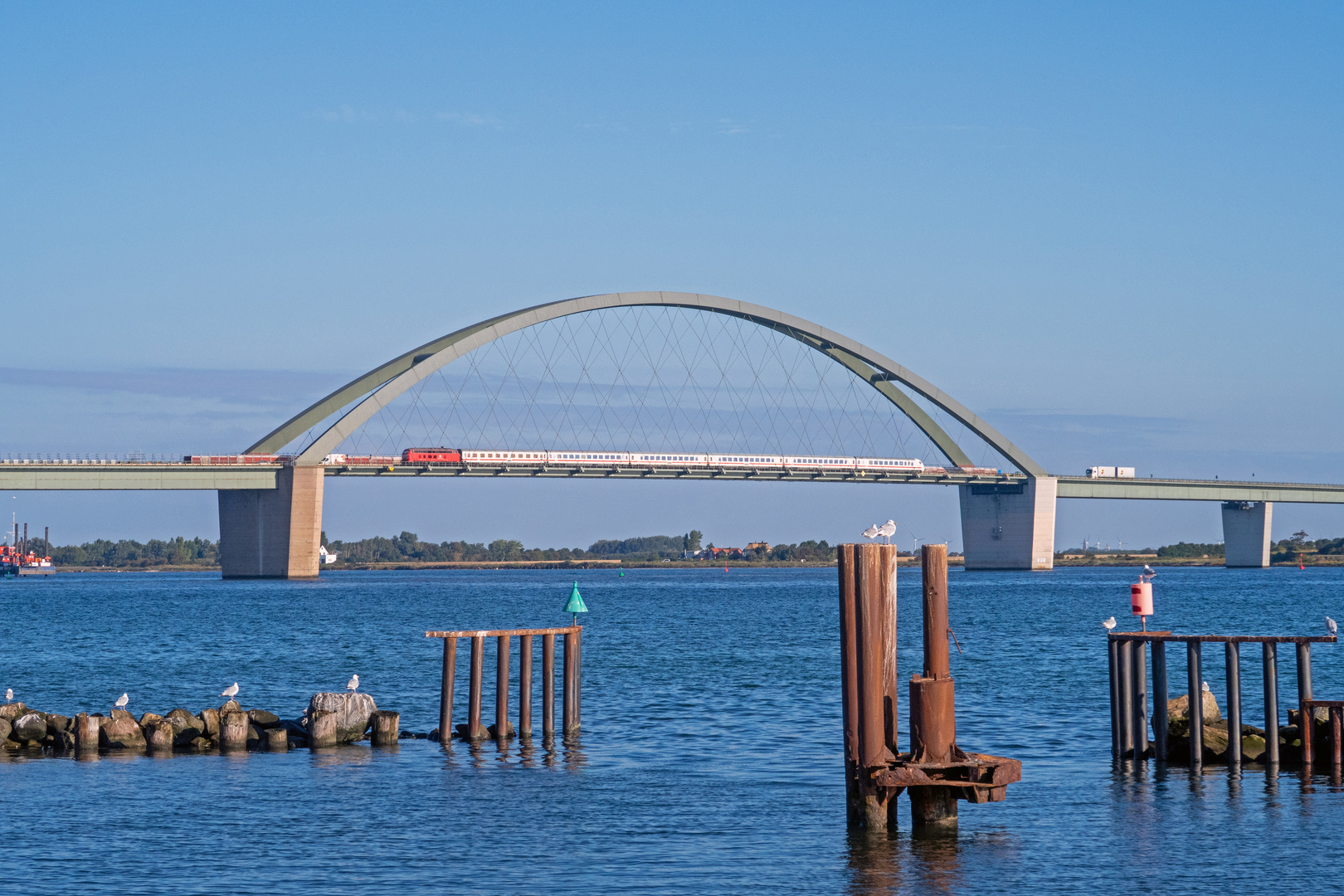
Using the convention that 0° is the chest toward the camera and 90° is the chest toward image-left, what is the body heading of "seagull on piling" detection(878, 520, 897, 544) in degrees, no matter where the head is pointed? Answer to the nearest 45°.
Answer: approximately 270°

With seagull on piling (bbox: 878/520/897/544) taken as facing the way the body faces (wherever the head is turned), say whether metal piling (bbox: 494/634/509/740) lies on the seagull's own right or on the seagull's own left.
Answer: on the seagull's own left

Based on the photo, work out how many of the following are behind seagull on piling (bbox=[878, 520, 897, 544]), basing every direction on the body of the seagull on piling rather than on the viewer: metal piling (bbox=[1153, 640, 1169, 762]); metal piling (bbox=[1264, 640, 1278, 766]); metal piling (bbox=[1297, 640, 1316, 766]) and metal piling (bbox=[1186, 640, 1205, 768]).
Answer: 0

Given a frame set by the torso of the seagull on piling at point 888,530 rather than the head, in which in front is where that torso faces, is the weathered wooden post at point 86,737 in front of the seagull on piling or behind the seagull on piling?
behind

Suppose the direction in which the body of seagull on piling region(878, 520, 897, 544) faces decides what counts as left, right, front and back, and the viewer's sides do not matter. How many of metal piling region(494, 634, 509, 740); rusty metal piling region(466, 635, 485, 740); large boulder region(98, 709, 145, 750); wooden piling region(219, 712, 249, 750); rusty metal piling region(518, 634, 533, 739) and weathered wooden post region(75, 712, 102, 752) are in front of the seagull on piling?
0

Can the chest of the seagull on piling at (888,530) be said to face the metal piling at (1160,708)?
no

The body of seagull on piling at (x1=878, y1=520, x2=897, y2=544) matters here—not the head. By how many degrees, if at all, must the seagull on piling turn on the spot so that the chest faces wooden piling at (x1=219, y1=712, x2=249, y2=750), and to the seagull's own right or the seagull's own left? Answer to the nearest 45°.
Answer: approximately 135° to the seagull's own left

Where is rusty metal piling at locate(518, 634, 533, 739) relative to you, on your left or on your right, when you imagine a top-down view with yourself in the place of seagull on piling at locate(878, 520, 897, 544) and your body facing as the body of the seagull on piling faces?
on your left
